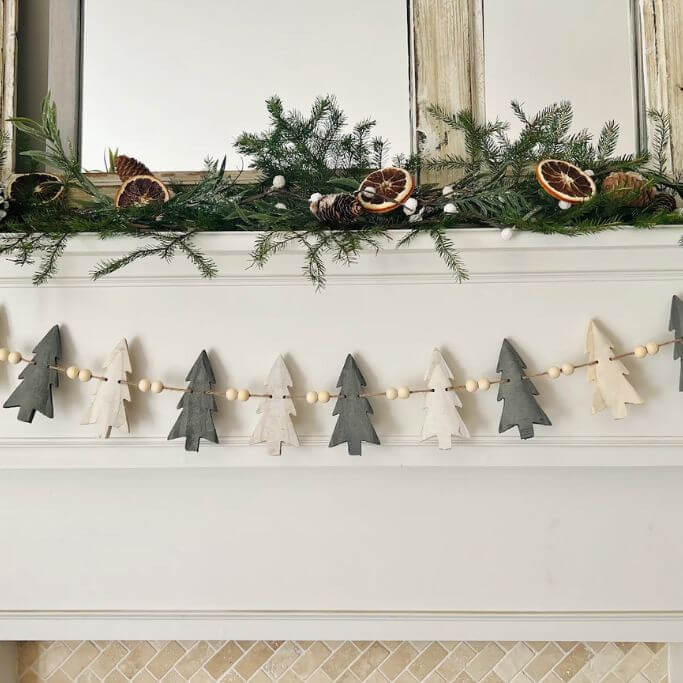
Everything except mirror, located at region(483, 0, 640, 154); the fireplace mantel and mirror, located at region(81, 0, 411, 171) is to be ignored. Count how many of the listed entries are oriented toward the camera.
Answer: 3

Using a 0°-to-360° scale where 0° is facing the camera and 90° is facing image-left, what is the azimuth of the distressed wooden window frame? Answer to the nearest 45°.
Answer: approximately 0°

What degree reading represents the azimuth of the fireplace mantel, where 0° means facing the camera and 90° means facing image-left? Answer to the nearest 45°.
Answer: approximately 0°

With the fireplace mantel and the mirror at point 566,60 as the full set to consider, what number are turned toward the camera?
2

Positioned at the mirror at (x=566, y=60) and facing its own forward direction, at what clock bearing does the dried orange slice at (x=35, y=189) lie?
The dried orange slice is roughly at 2 o'clock from the mirror.
